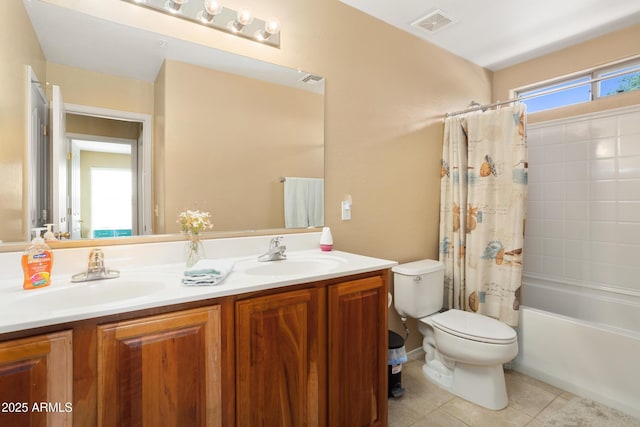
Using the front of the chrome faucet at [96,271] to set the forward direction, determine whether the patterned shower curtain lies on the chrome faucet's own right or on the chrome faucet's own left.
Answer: on the chrome faucet's own left

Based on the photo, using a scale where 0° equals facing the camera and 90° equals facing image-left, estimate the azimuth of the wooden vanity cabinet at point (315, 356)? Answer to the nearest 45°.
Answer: approximately 315°

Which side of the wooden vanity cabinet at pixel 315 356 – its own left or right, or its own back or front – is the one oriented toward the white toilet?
left

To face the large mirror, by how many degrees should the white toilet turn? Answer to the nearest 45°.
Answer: approximately 90° to its right

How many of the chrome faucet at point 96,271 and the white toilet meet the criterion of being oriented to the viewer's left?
0

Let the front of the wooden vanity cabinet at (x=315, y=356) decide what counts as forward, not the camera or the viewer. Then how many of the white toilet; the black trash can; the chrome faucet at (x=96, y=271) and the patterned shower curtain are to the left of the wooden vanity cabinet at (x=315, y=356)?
3
